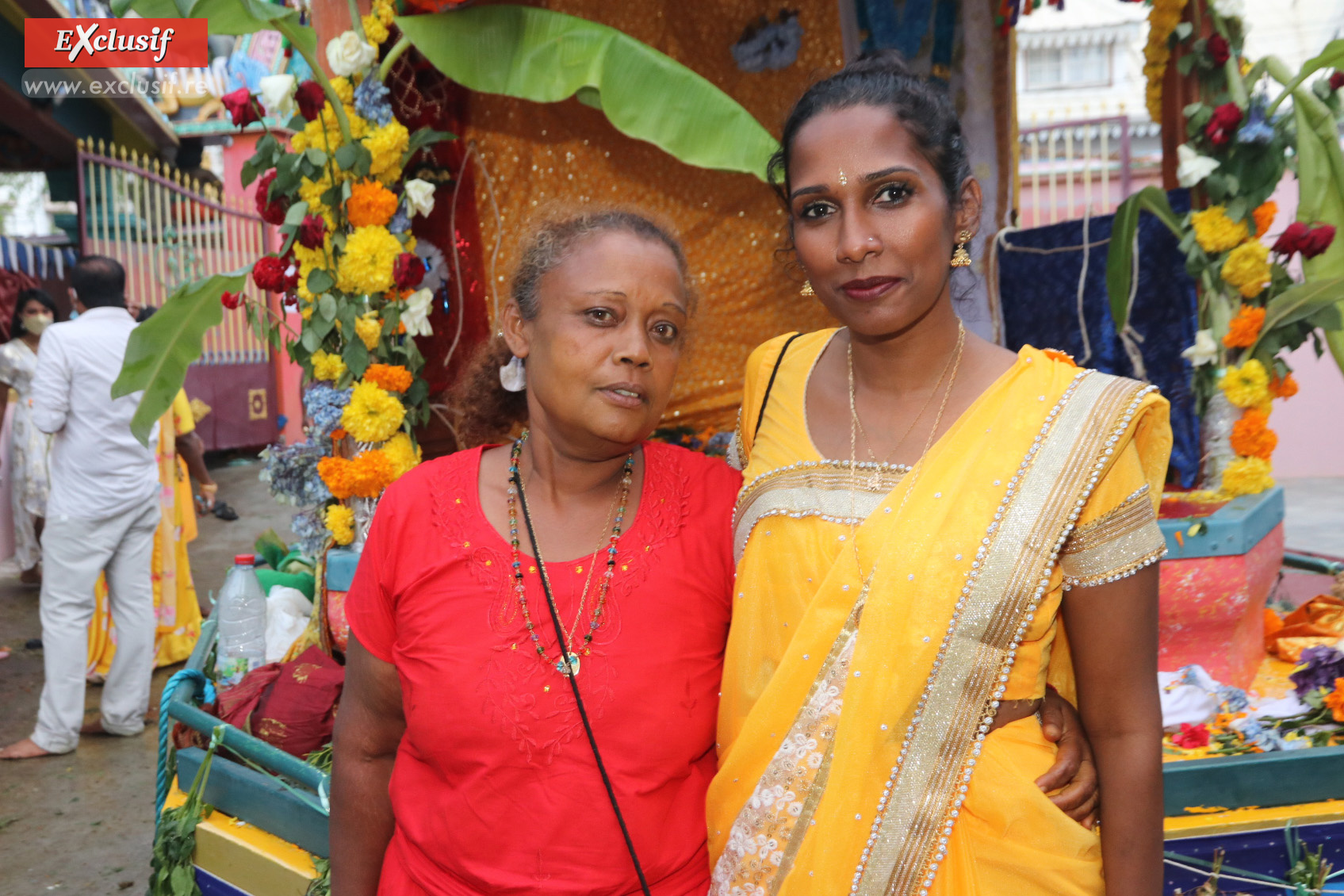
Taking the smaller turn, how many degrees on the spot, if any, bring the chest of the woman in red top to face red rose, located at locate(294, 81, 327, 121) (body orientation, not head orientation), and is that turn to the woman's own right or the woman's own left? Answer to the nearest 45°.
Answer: approximately 135° to the woman's own right

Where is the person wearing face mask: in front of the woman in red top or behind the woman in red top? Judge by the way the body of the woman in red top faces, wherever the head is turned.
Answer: behind

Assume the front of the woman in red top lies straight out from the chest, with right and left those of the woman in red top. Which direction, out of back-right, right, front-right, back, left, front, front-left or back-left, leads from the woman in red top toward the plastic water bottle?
back-right

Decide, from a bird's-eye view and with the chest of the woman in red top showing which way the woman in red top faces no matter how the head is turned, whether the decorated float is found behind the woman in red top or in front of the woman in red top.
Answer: behind

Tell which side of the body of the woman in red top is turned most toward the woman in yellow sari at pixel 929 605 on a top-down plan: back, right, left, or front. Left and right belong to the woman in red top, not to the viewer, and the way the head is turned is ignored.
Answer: left

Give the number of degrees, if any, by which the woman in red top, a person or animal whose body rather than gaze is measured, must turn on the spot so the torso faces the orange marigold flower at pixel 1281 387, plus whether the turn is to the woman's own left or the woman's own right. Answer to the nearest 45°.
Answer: approximately 135° to the woman's own left

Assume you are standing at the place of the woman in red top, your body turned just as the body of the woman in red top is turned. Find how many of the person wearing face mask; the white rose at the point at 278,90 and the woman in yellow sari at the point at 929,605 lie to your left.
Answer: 1

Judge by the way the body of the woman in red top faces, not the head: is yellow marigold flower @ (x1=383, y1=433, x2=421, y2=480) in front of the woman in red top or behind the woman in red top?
behind

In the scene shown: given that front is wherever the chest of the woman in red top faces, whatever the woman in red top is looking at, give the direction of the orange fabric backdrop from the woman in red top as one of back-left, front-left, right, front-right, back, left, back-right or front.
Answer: back

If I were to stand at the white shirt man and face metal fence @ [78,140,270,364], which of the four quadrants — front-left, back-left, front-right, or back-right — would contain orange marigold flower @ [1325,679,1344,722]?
back-right

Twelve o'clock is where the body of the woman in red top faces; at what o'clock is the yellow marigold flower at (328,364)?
The yellow marigold flower is roughly at 5 o'clock from the woman in red top.

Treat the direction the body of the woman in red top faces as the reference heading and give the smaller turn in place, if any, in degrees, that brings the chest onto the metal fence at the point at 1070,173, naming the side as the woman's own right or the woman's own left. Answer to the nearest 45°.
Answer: approximately 135° to the woman's own left
